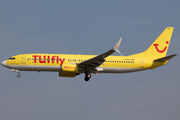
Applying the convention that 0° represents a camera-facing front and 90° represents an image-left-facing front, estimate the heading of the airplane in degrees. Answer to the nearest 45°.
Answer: approximately 90°
